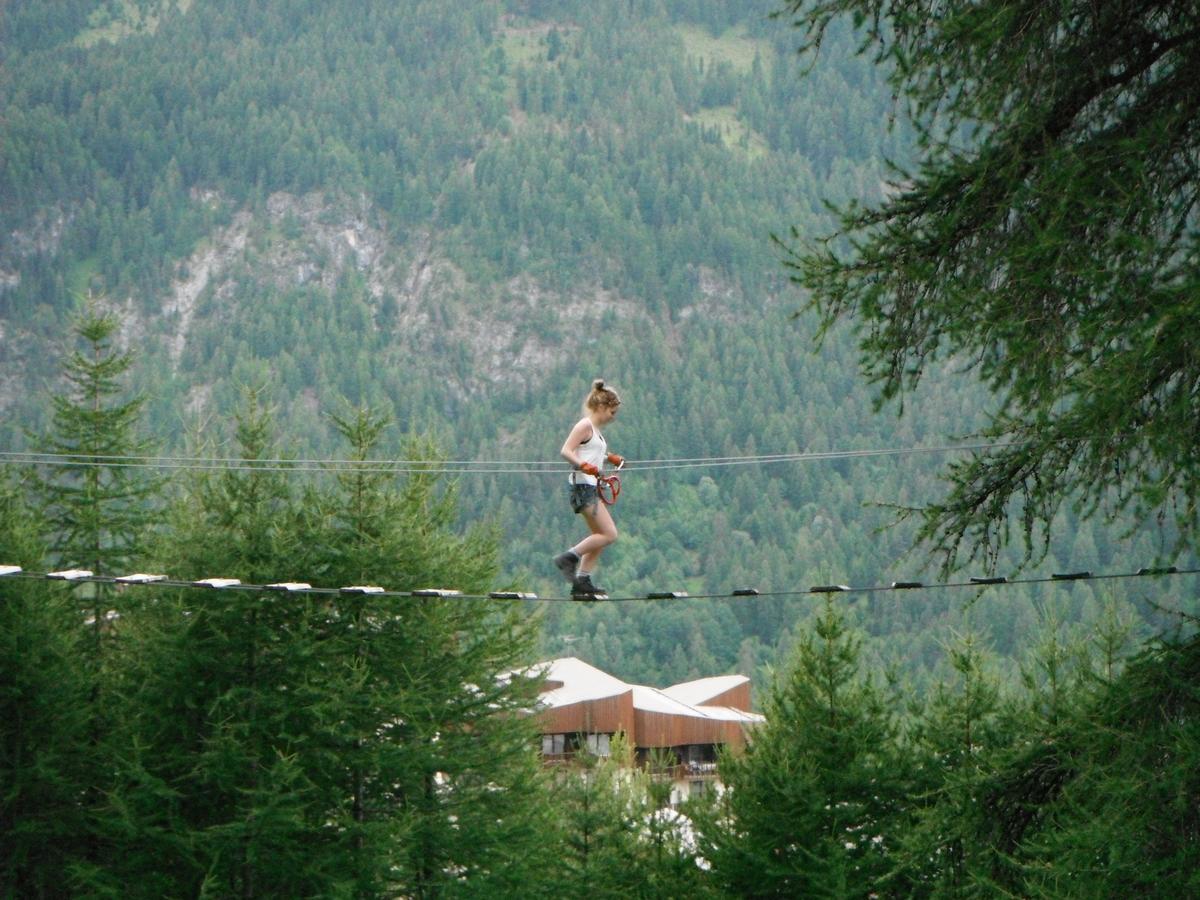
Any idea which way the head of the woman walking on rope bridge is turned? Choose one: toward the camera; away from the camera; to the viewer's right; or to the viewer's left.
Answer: to the viewer's right

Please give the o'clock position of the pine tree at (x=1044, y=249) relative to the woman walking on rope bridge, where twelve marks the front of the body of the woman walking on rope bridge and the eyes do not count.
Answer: The pine tree is roughly at 2 o'clock from the woman walking on rope bridge.

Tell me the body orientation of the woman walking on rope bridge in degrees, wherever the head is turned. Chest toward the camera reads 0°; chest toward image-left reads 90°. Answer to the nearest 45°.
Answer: approximately 270°

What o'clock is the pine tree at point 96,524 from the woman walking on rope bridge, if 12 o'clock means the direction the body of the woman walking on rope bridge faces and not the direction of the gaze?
The pine tree is roughly at 8 o'clock from the woman walking on rope bridge.

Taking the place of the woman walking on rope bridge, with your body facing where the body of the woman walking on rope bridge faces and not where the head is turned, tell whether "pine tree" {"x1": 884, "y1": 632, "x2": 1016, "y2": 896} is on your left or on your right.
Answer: on your left

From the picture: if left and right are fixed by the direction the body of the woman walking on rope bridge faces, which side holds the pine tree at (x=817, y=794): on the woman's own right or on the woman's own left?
on the woman's own left
